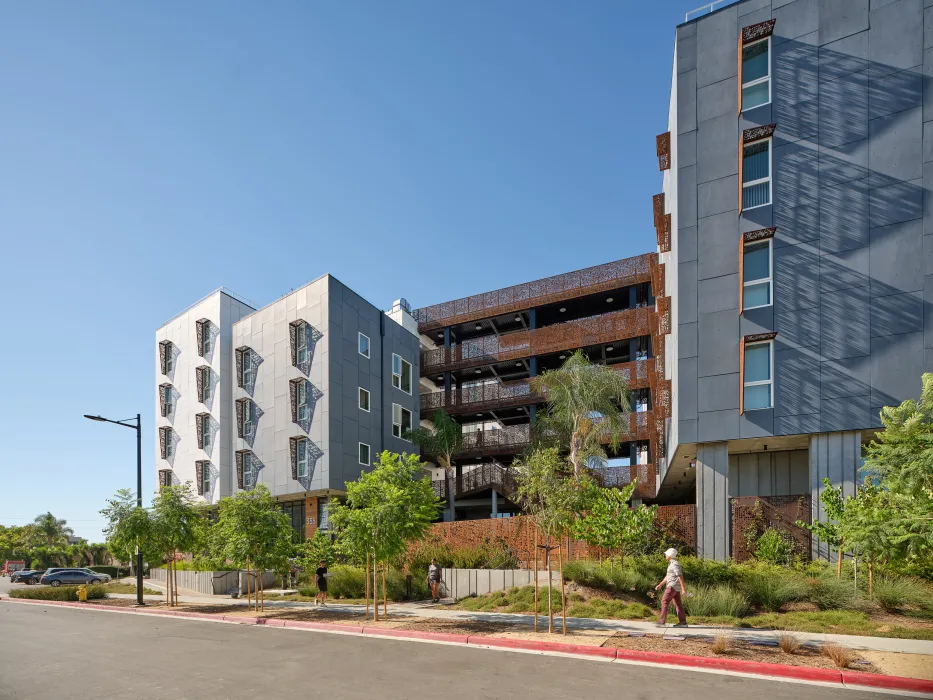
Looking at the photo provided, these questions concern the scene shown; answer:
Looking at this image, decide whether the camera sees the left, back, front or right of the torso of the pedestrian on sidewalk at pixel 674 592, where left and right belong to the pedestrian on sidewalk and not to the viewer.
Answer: left

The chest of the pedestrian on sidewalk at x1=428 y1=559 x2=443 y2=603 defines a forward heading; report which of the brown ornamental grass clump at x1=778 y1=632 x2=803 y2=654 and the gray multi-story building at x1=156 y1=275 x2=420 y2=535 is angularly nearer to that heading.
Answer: the brown ornamental grass clump

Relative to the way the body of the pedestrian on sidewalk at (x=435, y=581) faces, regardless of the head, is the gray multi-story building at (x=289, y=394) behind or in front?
behind

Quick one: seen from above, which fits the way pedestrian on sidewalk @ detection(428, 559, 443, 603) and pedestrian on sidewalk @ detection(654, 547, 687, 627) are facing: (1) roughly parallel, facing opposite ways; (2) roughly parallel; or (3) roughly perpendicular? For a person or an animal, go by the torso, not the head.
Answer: roughly perpendicular

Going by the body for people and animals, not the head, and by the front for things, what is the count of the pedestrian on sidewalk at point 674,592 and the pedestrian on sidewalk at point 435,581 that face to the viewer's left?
1

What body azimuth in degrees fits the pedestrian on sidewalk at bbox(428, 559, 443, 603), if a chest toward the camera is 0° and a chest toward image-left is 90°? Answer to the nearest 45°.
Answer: approximately 0°

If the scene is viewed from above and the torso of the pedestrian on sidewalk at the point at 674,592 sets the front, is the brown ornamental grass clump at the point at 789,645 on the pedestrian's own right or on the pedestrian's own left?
on the pedestrian's own left
